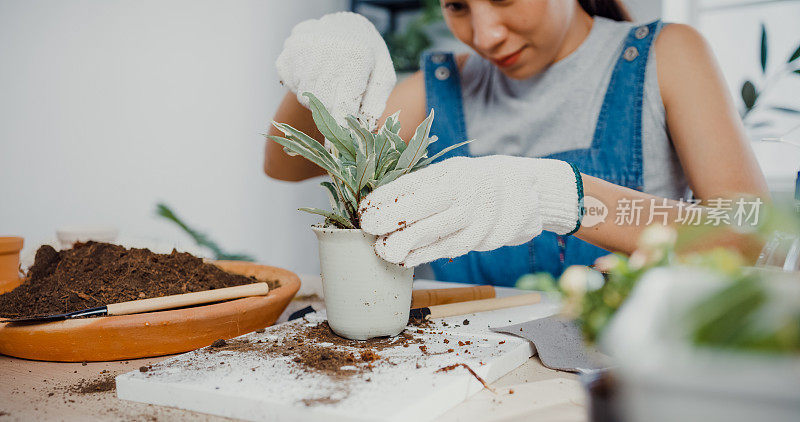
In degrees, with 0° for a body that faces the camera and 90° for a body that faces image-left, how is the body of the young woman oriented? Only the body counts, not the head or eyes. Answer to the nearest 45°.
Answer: approximately 45°

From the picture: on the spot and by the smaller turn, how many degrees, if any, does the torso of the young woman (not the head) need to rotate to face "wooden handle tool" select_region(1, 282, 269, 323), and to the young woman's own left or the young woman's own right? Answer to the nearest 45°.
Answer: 0° — they already face it
